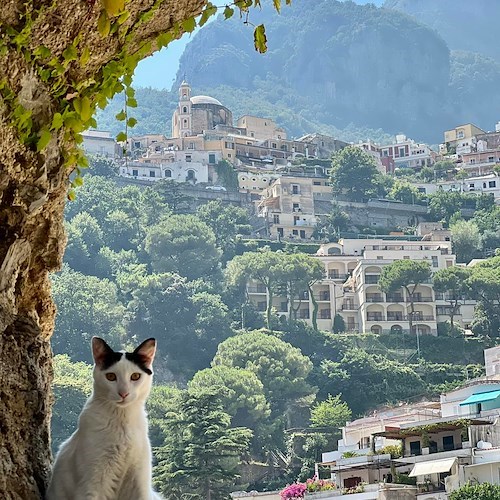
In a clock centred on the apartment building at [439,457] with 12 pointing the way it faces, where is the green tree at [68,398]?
The green tree is roughly at 3 o'clock from the apartment building.

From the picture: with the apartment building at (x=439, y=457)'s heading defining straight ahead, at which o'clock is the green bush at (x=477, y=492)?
The green bush is roughly at 10 o'clock from the apartment building.

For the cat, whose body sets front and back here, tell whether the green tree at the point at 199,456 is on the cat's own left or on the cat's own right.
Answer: on the cat's own left

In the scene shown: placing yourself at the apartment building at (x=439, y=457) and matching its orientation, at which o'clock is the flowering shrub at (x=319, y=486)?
The flowering shrub is roughly at 2 o'clock from the apartment building.

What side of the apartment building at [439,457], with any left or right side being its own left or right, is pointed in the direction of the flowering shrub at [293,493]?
right

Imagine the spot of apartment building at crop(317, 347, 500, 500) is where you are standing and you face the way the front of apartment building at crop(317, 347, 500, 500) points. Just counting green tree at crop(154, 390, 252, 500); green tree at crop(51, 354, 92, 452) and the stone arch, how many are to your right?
2

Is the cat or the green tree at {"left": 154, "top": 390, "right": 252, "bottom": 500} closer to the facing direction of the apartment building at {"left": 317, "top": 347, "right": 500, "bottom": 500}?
the cat

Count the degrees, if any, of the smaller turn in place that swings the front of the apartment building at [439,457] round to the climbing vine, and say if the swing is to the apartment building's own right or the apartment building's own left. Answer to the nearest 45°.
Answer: approximately 45° to the apartment building's own left

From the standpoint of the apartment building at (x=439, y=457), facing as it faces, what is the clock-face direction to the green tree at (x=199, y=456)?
The green tree is roughly at 3 o'clock from the apartment building.

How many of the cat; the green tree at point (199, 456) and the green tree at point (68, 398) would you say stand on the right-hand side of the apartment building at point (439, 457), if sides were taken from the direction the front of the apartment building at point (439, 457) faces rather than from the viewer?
2

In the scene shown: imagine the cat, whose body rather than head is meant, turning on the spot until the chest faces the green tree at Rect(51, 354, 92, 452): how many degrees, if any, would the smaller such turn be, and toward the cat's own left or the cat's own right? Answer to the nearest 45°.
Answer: approximately 135° to the cat's own left

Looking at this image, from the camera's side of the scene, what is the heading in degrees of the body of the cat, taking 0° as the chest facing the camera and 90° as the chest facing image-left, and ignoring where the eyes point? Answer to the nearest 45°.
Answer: approximately 315°

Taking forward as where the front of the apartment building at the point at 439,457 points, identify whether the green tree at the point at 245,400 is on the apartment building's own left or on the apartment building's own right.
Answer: on the apartment building's own right
